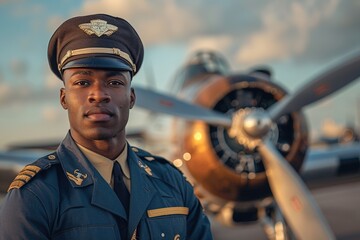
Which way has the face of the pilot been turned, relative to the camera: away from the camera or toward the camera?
toward the camera

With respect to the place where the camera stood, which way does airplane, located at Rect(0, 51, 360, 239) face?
facing the viewer and to the right of the viewer

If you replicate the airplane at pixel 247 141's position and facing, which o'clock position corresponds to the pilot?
The pilot is roughly at 2 o'clock from the airplane.
